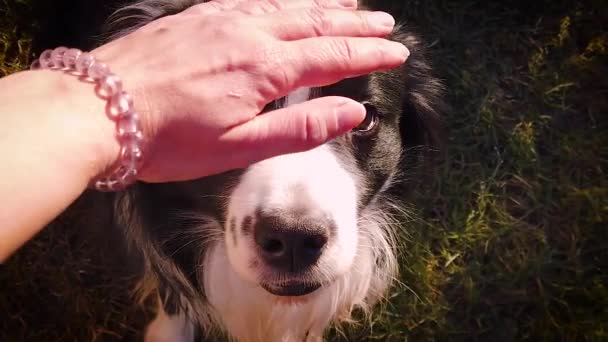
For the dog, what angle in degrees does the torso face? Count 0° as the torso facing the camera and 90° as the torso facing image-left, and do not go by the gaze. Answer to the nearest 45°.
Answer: approximately 0°
